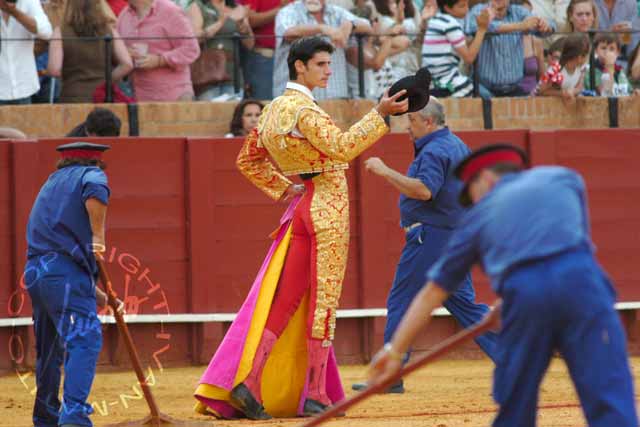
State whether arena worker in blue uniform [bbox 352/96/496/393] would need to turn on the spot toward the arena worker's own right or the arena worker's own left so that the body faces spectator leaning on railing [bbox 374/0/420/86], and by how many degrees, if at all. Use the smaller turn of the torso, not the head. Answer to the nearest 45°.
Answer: approximately 90° to the arena worker's own right

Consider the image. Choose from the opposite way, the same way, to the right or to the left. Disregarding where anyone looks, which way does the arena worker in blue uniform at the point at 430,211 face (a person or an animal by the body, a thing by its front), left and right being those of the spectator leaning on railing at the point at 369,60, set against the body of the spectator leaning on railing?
to the right

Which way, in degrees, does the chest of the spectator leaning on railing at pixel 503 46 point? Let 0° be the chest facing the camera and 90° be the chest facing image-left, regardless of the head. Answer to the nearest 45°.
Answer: approximately 0°

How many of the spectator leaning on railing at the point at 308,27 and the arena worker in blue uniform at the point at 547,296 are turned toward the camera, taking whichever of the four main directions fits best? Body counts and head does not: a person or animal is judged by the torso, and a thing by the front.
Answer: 1

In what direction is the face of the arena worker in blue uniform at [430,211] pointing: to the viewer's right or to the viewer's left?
to the viewer's left

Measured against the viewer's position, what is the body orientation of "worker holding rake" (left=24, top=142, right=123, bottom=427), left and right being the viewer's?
facing away from the viewer and to the right of the viewer
